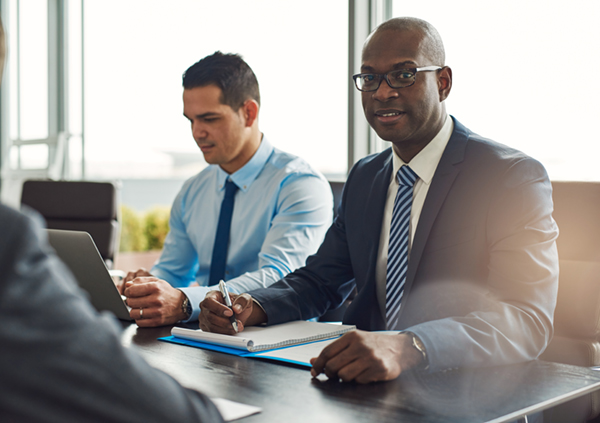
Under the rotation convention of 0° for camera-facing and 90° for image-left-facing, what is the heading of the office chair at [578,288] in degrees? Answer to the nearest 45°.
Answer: approximately 45°

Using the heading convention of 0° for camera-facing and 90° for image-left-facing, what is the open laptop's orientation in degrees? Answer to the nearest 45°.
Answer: approximately 225°

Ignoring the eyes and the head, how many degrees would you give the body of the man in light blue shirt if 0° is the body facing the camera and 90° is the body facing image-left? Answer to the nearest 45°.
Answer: approximately 45°

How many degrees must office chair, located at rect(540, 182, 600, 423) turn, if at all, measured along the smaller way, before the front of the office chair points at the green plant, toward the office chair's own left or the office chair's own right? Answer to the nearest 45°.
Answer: approximately 90° to the office chair's own right
